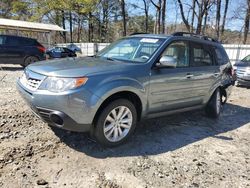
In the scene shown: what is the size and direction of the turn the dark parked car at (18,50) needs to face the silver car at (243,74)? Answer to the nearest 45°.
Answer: approximately 135° to its left

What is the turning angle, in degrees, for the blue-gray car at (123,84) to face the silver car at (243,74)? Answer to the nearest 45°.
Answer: approximately 180°

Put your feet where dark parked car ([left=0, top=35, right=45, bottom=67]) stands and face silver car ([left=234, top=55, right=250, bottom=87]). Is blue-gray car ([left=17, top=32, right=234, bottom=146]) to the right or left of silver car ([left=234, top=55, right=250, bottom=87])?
right

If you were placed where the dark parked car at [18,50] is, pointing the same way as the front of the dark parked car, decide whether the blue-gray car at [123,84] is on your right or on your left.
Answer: on your left

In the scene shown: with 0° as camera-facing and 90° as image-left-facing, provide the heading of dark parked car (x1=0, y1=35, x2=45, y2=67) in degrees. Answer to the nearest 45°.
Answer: approximately 90°

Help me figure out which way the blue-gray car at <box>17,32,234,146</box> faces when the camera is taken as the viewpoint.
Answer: facing the viewer and to the left of the viewer

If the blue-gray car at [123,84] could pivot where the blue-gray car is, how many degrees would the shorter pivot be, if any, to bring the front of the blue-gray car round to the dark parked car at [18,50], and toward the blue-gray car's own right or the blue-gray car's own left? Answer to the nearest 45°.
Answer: approximately 90° to the blue-gray car's own right

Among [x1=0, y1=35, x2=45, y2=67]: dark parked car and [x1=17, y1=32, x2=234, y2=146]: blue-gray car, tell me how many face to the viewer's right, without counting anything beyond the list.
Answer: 0
